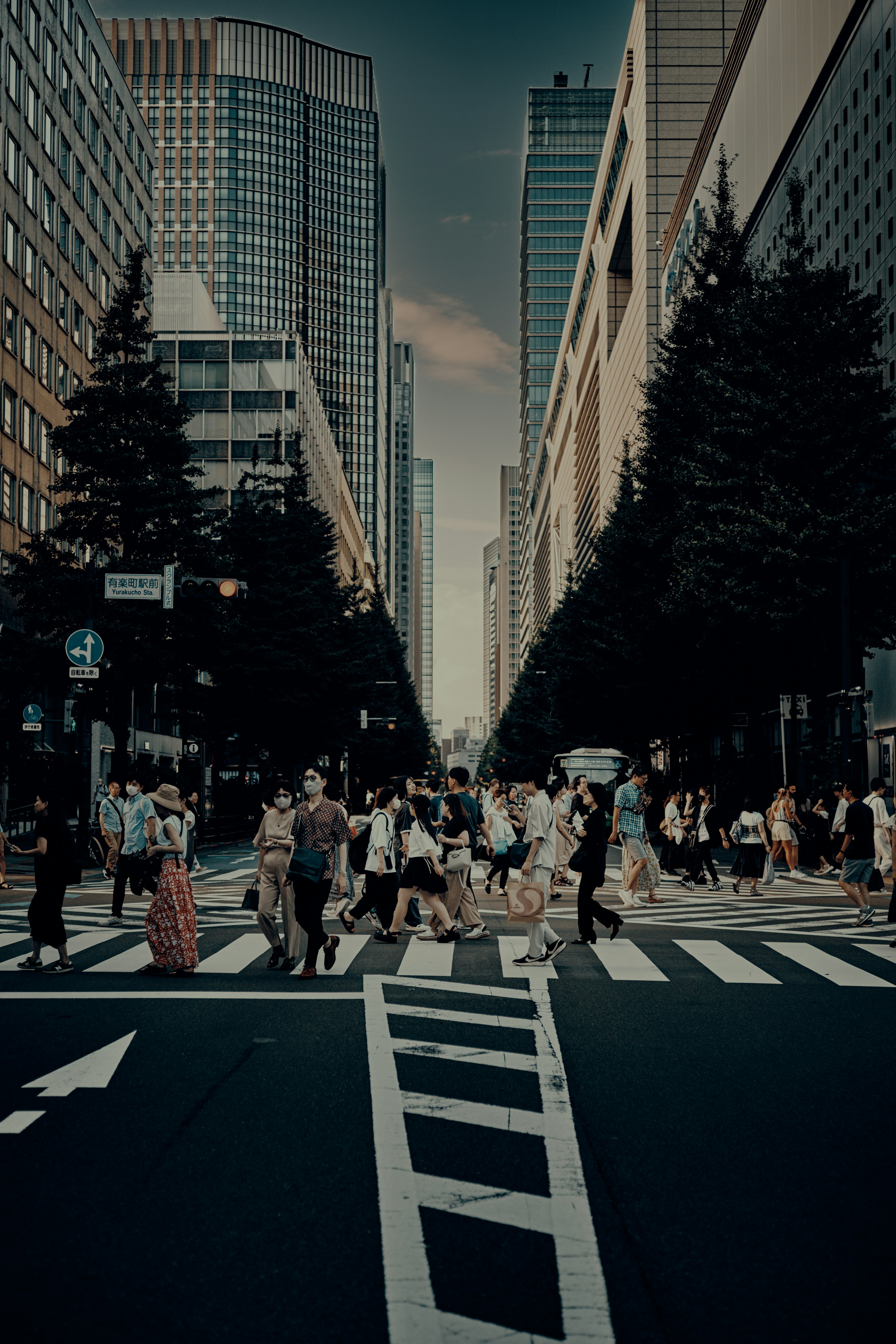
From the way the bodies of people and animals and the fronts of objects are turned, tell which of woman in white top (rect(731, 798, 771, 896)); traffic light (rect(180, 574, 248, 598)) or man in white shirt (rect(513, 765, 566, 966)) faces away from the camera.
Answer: the woman in white top

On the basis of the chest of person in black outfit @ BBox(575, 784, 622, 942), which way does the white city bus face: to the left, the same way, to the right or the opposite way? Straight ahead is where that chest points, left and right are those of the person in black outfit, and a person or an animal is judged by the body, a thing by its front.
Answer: to the left

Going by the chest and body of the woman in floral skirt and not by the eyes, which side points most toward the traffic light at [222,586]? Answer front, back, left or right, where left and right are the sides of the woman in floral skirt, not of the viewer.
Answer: right

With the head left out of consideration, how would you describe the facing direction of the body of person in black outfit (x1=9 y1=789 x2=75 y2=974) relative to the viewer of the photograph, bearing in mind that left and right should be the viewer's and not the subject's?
facing to the left of the viewer

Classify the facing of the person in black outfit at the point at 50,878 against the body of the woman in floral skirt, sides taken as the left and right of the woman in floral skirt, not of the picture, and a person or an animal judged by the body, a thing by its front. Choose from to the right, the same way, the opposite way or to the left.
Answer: the same way

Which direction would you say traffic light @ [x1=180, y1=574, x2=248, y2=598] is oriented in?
toward the camera

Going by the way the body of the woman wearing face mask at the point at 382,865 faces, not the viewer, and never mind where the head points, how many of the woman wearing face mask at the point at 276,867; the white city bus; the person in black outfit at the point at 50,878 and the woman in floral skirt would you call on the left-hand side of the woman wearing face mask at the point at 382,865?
1

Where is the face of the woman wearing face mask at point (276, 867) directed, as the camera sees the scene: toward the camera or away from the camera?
toward the camera

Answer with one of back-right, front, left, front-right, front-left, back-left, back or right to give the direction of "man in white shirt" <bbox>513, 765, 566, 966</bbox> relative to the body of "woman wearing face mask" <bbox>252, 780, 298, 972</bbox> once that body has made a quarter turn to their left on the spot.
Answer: front

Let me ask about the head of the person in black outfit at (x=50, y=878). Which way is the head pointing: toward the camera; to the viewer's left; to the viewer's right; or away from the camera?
to the viewer's left

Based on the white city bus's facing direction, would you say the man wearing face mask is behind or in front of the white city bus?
in front

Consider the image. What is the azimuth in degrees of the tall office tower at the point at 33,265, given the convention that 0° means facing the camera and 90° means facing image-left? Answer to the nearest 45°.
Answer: approximately 315°

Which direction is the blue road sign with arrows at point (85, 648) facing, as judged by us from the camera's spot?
facing the viewer

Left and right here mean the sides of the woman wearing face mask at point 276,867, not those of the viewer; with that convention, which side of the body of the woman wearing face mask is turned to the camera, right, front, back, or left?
front

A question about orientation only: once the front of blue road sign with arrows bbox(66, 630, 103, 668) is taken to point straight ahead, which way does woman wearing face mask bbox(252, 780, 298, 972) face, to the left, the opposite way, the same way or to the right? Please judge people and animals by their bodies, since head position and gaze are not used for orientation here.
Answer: the same way

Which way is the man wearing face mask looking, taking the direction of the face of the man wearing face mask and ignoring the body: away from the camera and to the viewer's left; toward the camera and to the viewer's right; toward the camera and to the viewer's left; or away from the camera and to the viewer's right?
toward the camera and to the viewer's left

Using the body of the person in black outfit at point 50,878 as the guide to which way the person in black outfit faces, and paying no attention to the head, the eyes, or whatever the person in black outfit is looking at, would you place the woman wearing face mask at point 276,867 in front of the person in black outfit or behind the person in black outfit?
behind

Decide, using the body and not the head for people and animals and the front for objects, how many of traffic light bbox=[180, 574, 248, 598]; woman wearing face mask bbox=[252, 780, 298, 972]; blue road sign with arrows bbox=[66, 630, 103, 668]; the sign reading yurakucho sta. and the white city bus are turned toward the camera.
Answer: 5

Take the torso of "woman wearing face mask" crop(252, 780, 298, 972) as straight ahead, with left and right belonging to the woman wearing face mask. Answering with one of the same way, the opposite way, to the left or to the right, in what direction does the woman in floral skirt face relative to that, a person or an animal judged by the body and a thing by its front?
to the right
